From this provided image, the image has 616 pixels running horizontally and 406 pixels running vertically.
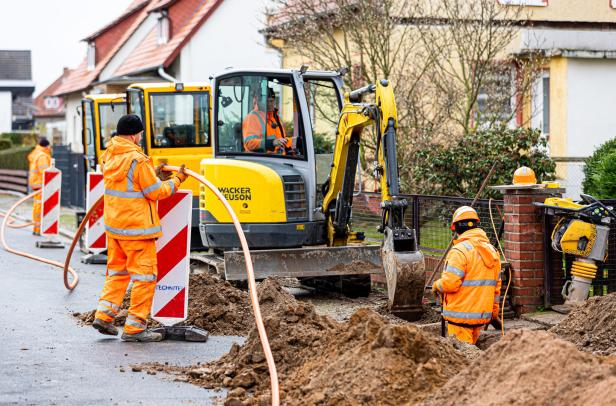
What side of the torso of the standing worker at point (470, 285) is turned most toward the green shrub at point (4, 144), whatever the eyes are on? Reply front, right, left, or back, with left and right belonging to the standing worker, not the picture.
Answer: front

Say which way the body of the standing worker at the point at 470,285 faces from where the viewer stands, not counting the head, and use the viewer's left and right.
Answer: facing away from the viewer and to the left of the viewer

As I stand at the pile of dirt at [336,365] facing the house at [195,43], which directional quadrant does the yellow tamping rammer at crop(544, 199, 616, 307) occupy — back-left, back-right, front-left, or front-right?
front-right

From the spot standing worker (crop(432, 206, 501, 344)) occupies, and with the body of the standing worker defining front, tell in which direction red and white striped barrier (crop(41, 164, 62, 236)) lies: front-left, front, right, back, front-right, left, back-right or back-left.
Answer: front

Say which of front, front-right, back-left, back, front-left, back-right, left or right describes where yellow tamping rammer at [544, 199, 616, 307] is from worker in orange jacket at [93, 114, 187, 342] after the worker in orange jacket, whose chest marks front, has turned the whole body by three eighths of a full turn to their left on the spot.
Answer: back

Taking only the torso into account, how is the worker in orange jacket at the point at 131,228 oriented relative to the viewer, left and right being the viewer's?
facing away from the viewer and to the right of the viewer

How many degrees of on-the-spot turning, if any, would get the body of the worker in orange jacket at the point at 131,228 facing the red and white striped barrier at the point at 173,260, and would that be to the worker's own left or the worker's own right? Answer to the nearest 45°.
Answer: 0° — they already face it

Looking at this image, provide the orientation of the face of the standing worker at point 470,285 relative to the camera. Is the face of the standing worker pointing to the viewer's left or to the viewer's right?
to the viewer's left

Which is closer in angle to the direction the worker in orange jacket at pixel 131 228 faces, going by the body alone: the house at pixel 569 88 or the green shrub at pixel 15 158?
the house

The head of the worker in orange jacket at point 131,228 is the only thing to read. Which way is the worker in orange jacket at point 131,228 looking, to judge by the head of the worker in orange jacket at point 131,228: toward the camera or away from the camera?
away from the camera

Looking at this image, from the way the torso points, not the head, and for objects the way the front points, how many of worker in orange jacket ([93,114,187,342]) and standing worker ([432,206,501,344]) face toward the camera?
0

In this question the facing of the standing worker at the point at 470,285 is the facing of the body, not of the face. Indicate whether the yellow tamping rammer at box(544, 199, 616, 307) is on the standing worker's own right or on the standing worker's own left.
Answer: on the standing worker's own right

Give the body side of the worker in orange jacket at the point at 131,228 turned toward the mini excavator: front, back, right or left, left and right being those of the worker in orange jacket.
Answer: front

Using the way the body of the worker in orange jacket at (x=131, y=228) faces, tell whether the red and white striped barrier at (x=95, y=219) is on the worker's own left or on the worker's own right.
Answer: on the worker's own left
